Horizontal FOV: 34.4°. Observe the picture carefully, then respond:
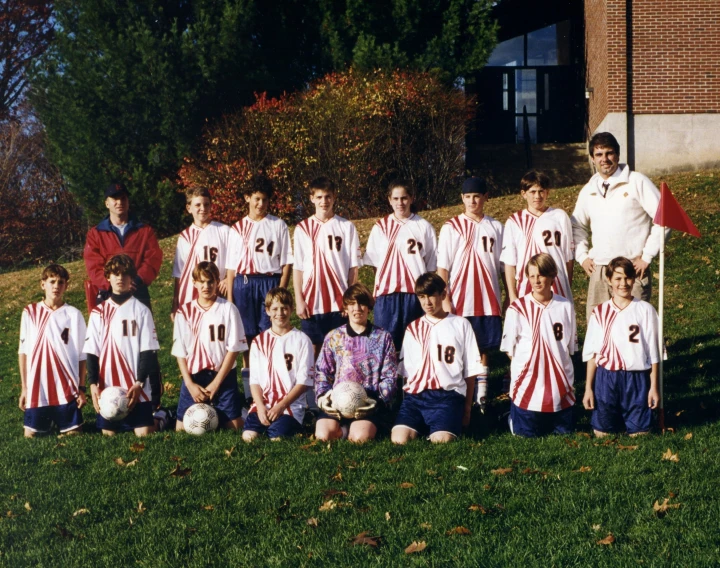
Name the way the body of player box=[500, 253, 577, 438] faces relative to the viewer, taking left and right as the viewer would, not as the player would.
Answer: facing the viewer

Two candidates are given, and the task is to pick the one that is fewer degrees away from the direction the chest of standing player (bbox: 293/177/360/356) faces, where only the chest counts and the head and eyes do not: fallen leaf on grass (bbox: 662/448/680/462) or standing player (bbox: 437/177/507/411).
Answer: the fallen leaf on grass

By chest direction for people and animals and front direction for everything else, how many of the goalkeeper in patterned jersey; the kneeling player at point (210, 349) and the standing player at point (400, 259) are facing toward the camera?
3

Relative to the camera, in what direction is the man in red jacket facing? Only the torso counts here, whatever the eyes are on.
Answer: toward the camera

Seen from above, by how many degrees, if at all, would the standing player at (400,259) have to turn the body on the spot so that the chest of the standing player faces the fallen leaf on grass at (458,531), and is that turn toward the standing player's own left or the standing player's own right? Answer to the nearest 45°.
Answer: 0° — they already face it

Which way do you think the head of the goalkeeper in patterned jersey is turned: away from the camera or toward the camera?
toward the camera

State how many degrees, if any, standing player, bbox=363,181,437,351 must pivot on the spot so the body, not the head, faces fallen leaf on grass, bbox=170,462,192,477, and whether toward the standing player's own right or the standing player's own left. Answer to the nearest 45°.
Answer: approximately 45° to the standing player's own right

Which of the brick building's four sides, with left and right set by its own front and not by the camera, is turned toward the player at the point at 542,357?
front

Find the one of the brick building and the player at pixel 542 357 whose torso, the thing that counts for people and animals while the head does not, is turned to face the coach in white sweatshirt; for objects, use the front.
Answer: the brick building

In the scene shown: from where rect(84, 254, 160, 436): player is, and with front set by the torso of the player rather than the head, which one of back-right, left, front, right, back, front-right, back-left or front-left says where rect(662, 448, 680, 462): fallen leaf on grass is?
front-left

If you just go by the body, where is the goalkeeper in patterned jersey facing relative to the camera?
toward the camera

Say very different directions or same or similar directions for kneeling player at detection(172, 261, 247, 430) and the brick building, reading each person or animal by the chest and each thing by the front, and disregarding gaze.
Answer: same or similar directions

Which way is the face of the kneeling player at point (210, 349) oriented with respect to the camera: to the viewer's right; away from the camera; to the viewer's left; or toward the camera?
toward the camera

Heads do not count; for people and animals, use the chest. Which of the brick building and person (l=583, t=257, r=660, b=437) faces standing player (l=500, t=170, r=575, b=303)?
the brick building

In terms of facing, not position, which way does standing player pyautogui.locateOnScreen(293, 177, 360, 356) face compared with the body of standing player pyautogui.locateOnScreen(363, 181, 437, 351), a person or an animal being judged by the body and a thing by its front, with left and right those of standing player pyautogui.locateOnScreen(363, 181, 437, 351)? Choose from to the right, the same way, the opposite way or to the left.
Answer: the same way
